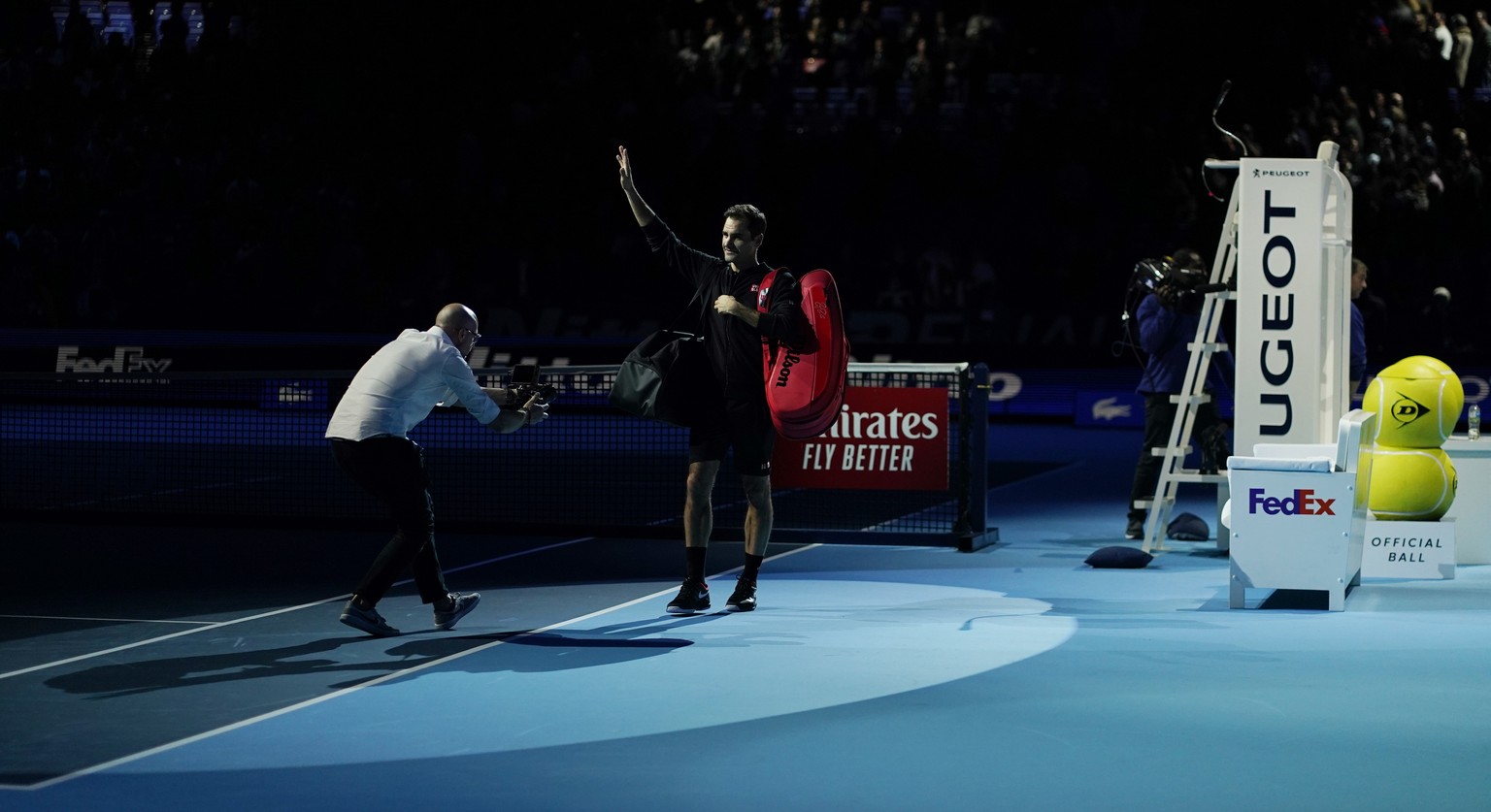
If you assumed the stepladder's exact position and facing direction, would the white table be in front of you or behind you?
behind

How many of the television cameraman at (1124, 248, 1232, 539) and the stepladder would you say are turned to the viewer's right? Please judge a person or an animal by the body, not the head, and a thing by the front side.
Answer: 0

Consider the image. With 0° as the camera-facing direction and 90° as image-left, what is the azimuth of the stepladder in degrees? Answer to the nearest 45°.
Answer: approximately 90°

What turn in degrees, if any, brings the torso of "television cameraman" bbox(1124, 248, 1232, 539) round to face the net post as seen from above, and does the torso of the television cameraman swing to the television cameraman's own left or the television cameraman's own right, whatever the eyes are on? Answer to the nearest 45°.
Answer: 0° — they already face it

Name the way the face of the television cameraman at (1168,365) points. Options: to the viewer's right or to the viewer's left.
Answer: to the viewer's left

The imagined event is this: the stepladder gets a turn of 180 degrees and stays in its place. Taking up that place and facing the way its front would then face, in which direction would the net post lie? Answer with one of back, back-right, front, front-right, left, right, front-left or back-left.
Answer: back

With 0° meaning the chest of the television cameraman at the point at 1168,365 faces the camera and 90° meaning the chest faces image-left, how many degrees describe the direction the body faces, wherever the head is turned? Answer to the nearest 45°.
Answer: approximately 45°

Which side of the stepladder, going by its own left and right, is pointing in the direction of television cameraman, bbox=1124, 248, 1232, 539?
right

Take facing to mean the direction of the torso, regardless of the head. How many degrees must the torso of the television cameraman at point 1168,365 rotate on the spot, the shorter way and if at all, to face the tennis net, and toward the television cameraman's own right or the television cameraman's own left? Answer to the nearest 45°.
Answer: approximately 45° to the television cameraman's own right
